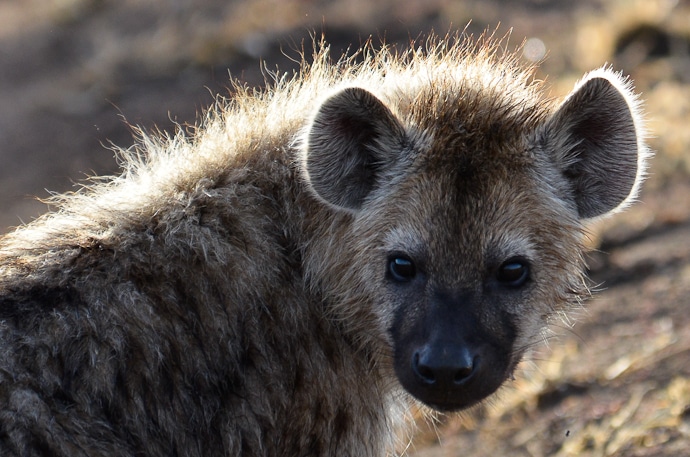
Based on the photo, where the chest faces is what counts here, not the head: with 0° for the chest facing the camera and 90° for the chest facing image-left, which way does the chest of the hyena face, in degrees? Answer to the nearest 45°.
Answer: approximately 270°
